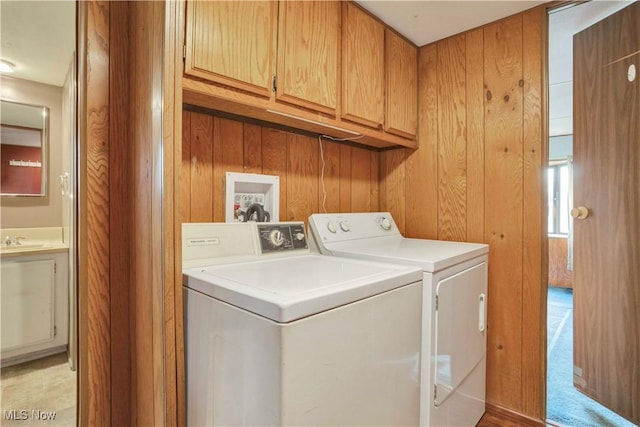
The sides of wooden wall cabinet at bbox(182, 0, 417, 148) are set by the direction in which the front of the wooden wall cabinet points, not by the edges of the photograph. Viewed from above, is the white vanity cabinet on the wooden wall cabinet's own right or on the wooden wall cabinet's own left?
on the wooden wall cabinet's own right

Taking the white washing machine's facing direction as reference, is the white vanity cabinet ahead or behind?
behind

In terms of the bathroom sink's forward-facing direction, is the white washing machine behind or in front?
in front

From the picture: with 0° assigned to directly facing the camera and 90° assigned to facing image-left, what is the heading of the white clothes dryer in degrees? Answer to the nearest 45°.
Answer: approximately 315°

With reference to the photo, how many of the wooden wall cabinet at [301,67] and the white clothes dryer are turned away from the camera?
0

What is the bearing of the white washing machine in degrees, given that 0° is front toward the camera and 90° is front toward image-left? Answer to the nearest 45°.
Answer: approximately 315°

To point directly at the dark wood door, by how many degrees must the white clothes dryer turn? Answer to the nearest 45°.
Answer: approximately 90° to its left

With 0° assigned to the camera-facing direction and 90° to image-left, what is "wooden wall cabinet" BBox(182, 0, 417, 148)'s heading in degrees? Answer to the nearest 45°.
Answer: approximately 315°

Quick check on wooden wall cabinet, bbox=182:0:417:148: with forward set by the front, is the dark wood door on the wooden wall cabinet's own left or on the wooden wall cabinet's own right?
on the wooden wall cabinet's own left

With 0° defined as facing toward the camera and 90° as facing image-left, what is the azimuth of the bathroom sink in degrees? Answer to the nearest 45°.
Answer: approximately 0°

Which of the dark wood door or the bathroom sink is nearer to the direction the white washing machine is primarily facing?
the dark wood door
